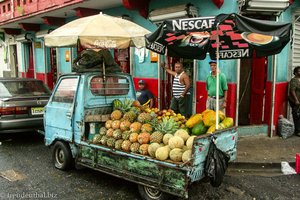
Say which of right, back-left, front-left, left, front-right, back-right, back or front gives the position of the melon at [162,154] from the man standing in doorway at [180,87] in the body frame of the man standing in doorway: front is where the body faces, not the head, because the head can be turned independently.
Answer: front-left

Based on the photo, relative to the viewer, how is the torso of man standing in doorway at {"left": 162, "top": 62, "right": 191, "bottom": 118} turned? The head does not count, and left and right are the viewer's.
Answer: facing the viewer and to the left of the viewer

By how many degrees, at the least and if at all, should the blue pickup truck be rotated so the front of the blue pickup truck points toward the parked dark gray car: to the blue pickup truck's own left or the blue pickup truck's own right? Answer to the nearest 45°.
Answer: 0° — it already faces it

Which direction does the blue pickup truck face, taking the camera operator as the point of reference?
facing away from the viewer and to the left of the viewer

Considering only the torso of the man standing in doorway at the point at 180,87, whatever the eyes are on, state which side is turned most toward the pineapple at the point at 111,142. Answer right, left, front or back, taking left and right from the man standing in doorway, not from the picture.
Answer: front

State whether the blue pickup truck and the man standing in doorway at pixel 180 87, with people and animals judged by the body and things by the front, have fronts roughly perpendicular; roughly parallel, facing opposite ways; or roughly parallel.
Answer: roughly perpendicular

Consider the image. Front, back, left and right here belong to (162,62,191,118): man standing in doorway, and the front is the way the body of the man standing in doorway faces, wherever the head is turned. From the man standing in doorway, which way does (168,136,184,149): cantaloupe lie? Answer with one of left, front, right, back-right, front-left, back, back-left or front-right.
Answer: front-left

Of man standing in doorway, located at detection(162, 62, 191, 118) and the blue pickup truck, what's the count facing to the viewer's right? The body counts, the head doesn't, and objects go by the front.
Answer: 0

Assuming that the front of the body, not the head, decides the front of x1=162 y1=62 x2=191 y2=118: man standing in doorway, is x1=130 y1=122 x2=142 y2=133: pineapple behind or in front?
in front

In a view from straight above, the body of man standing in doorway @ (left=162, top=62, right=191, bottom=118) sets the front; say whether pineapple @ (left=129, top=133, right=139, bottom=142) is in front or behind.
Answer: in front

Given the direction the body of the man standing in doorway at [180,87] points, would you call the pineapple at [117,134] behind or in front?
in front

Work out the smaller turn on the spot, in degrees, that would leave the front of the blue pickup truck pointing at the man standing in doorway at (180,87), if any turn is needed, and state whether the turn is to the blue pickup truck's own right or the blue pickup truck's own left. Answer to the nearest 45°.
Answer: approximately 90° to the blue pickup truck's own right

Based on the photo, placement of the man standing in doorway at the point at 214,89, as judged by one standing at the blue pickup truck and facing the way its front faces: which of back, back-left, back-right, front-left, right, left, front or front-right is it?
right
